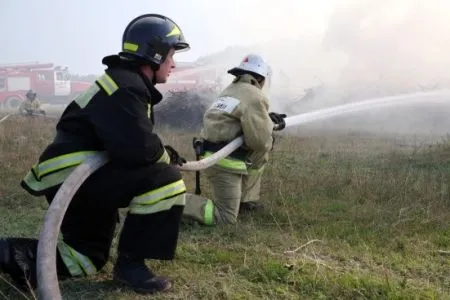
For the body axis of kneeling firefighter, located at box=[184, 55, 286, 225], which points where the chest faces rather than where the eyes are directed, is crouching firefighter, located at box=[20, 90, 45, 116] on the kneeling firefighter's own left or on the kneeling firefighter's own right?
on the kneeling firefighter's own left

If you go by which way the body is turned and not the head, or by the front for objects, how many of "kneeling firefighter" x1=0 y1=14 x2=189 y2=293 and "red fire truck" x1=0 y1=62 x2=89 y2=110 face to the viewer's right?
2

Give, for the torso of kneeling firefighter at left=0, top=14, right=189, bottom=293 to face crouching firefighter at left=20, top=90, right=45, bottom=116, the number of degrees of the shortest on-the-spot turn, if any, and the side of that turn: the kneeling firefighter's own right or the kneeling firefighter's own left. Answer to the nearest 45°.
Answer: approximately 90° to the kneeling firefighter's own left

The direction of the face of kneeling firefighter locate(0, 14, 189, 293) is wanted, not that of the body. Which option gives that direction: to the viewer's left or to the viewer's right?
to the viewer's right

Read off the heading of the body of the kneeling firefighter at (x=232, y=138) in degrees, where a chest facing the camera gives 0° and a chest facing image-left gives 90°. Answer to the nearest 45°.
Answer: approximately 225°

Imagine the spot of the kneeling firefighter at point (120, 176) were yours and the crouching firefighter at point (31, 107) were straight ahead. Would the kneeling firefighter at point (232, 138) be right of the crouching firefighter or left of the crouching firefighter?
right

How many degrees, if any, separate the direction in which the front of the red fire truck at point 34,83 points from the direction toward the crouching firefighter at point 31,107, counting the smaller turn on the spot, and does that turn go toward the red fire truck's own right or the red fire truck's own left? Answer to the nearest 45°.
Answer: approximately 90° to the red fire truck's own right

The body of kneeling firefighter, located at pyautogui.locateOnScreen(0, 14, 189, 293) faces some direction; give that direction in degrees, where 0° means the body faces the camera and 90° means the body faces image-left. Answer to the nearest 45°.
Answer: approximately 270°

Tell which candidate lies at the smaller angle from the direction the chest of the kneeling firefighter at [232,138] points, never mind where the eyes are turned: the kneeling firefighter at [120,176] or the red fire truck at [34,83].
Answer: the red fire truck

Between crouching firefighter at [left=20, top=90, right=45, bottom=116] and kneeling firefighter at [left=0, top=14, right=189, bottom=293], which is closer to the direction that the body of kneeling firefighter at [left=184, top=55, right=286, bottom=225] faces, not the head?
the crouching firefighter

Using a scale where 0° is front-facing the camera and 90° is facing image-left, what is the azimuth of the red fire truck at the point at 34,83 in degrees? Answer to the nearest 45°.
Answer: approximately 270°

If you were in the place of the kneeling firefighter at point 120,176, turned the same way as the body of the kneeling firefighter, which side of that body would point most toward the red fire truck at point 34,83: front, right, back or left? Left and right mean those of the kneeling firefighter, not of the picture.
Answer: left
